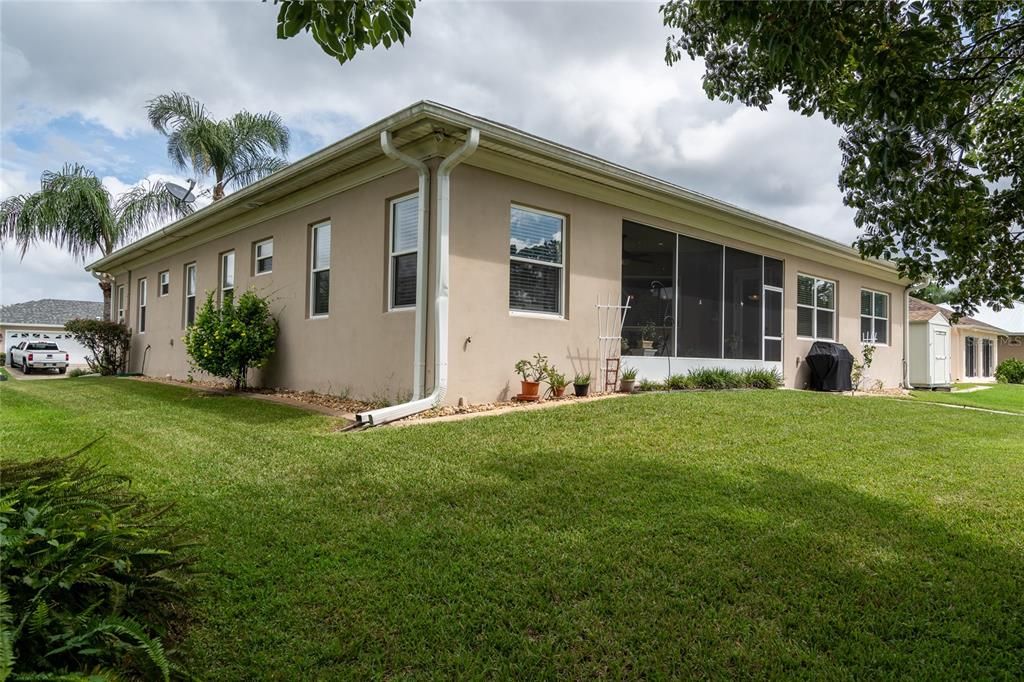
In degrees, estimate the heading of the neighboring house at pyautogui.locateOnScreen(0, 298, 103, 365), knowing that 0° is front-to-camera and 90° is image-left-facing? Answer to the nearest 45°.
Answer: approximately 0°

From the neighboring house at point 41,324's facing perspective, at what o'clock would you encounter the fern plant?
The fern plant is roughly at 12 o'clock from the neighboring house.

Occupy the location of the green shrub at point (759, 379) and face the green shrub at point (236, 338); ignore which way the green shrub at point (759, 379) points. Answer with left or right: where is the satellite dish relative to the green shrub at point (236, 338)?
right

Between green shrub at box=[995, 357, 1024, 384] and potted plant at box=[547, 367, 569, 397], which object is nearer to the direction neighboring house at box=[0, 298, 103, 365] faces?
the potted plant

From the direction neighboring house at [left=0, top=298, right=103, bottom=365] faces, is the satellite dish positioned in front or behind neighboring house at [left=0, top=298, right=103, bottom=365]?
in front
